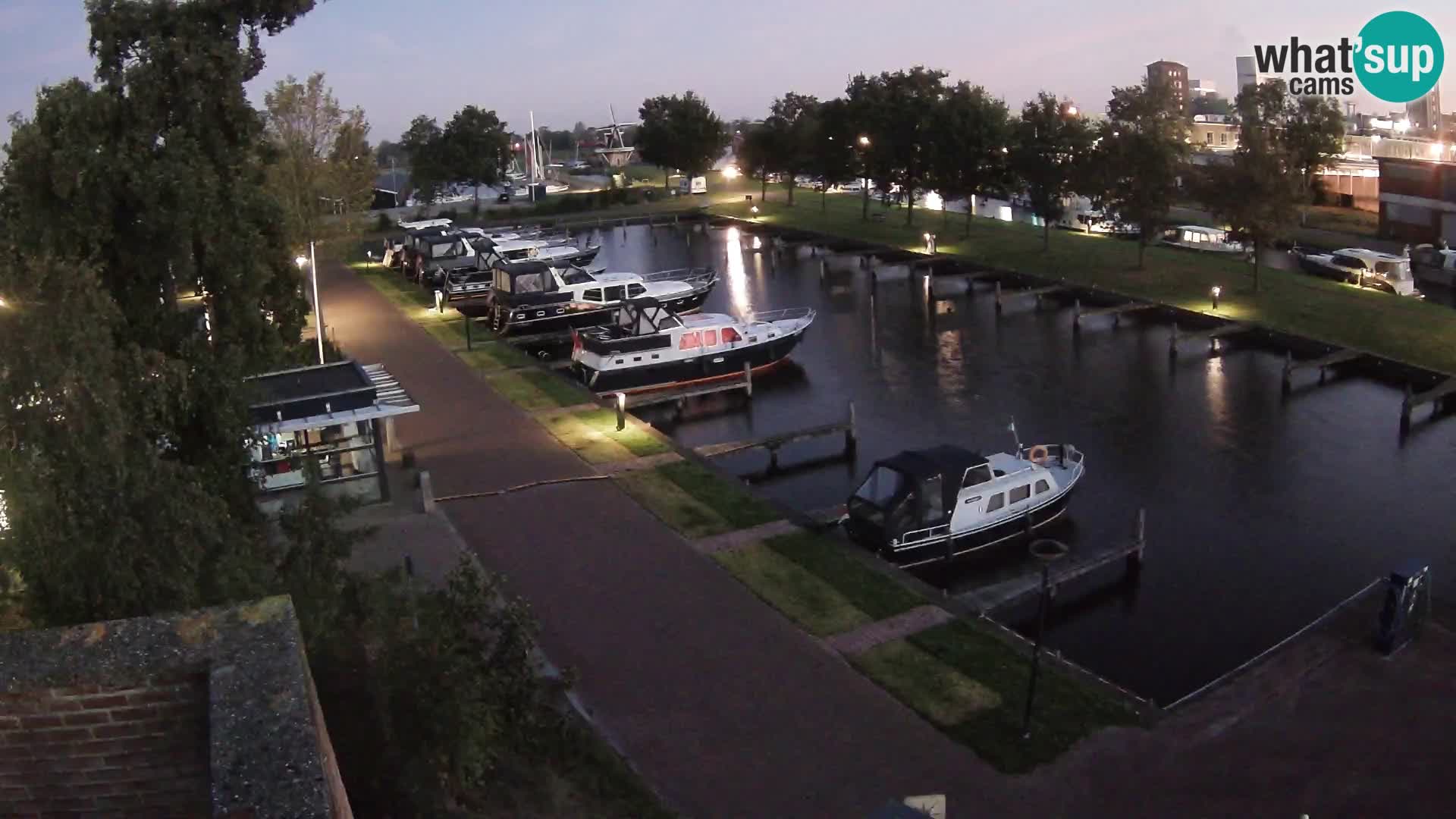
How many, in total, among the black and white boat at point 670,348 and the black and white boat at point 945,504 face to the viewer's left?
0

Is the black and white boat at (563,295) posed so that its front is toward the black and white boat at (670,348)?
no

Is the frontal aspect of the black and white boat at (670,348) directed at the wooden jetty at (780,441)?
no

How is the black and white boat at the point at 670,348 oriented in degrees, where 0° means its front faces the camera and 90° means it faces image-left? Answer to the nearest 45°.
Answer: approximately 225°

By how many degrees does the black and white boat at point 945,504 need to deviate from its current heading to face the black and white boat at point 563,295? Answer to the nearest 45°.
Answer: approximately 90° to its left

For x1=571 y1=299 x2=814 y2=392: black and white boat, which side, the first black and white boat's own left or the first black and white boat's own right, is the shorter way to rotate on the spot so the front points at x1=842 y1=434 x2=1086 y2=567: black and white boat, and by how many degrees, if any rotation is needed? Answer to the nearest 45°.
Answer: approximately 135° to the first black and white boat's own right

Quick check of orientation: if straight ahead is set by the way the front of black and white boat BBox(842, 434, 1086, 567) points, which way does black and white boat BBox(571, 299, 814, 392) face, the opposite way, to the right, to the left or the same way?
the same way

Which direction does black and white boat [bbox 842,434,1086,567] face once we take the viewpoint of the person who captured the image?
facing away from the viewer and to the right of the viewer

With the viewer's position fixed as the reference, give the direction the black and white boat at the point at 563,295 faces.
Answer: facing away from the viewer and to the right of the viewer

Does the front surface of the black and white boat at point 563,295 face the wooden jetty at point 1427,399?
no

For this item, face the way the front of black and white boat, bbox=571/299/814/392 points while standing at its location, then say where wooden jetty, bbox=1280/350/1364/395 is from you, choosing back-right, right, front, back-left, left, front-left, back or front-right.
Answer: front-right

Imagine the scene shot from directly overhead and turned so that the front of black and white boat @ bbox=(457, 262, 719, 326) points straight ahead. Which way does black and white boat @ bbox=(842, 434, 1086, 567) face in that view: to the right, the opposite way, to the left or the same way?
the same way

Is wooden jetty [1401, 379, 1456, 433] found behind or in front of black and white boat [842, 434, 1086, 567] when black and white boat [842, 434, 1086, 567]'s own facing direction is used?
in front

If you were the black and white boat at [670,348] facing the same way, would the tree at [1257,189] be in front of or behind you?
in front

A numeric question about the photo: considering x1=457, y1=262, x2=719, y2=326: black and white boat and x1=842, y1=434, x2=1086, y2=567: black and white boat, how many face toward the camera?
0
